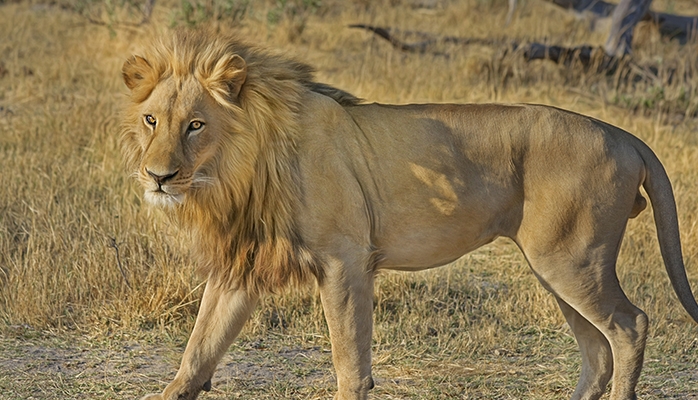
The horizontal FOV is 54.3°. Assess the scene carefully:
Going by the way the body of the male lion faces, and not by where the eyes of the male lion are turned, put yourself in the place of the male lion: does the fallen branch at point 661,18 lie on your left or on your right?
on your right

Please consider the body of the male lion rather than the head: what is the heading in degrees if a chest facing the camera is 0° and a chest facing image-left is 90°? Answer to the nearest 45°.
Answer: approximately 90°
